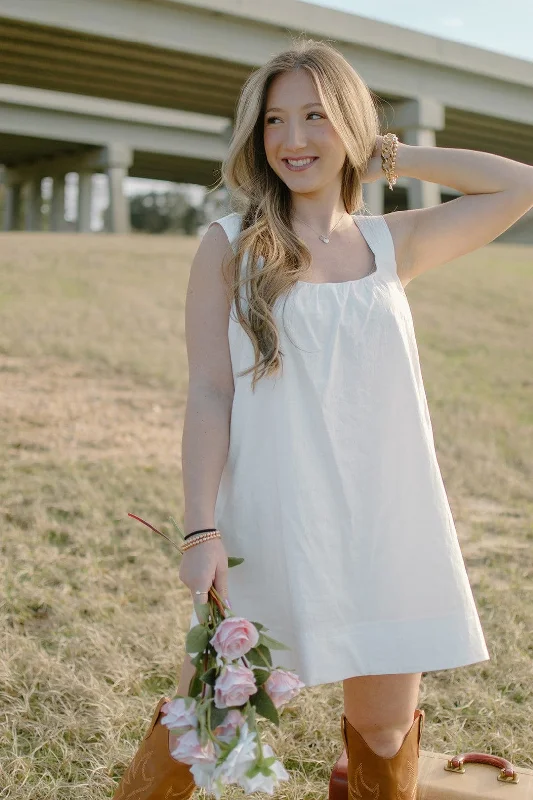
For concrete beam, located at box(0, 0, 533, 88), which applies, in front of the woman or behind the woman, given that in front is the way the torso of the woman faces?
behind

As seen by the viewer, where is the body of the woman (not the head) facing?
toward the camera

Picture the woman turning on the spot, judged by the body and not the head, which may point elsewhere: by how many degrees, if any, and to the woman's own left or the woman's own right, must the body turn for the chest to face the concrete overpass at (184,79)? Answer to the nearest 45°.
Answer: approximately 180°
